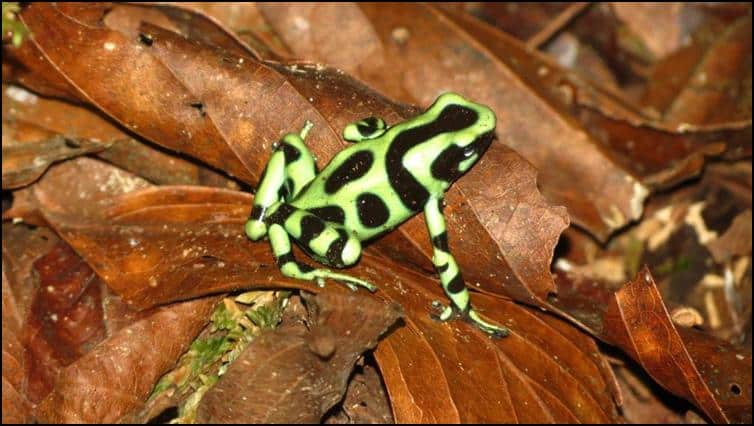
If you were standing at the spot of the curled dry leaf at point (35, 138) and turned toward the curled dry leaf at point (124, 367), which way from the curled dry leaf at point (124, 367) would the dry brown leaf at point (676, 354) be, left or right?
left

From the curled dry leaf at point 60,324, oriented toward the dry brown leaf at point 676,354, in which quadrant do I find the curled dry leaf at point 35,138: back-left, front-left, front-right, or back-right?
back-left

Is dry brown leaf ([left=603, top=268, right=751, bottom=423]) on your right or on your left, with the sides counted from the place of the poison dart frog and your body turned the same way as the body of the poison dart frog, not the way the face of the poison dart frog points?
on your right

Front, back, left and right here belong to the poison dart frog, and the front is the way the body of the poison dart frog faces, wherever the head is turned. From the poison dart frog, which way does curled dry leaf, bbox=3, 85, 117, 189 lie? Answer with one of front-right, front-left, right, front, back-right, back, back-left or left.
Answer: back-left

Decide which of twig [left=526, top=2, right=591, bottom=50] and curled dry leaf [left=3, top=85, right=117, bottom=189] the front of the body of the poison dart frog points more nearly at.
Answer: the twig

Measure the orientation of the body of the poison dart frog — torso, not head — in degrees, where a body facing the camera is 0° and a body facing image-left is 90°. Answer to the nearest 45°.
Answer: approximately 225°

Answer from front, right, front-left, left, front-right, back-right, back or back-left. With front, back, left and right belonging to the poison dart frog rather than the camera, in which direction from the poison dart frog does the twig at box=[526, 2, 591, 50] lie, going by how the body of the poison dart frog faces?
front-left

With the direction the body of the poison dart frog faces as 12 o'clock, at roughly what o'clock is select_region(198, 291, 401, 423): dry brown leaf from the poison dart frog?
The dry brown leaf is roughly at 4 o'clock from the poison dart frog.
